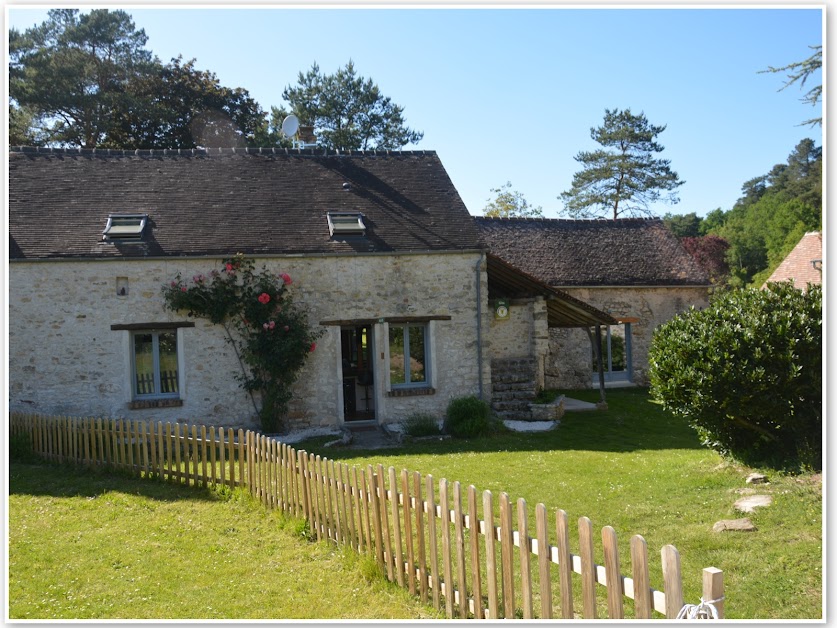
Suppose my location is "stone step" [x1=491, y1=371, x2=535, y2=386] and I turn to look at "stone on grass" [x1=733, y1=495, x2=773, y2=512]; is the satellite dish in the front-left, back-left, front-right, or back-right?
back-right

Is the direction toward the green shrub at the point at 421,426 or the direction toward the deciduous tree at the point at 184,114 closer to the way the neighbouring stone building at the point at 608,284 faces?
the green shrub

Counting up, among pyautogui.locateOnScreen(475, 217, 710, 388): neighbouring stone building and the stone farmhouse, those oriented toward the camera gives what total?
2

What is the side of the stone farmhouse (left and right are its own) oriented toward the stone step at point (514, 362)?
left
